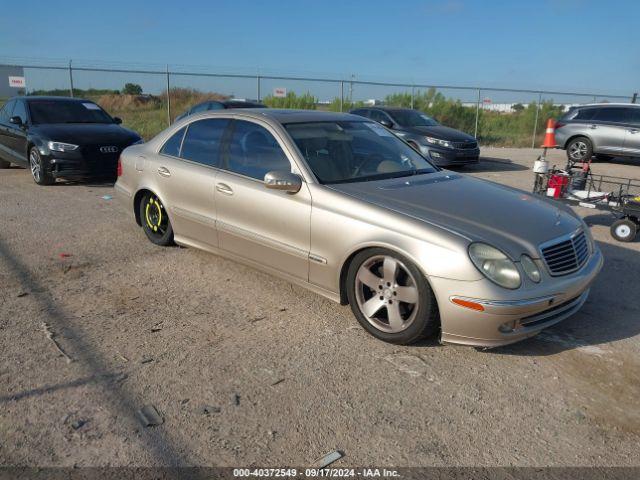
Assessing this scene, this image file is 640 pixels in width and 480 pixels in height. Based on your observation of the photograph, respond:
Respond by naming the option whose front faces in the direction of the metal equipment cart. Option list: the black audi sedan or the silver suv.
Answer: the black audi sedan

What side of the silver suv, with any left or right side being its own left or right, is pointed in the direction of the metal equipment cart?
right

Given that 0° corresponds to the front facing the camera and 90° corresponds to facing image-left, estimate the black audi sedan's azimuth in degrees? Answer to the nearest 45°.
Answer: approximately 315°

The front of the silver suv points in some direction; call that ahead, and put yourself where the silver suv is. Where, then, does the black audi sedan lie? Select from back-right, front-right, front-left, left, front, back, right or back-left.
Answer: back-right

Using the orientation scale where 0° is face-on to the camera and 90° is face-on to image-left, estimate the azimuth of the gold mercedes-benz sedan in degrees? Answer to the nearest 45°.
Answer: approximately 315°

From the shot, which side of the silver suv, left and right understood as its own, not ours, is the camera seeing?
right

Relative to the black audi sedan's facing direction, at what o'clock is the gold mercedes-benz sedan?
The gold mercedes-benz sedan is roughly at 1 o'clock from the black audi sedan.

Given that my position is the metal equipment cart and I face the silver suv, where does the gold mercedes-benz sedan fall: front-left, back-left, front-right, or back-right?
back-left

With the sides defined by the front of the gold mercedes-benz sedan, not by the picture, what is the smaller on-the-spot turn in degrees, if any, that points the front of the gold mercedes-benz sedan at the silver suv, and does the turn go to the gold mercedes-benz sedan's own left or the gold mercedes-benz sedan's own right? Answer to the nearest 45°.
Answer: approximately 90° to the gold mercedes-benz sedan's own left
